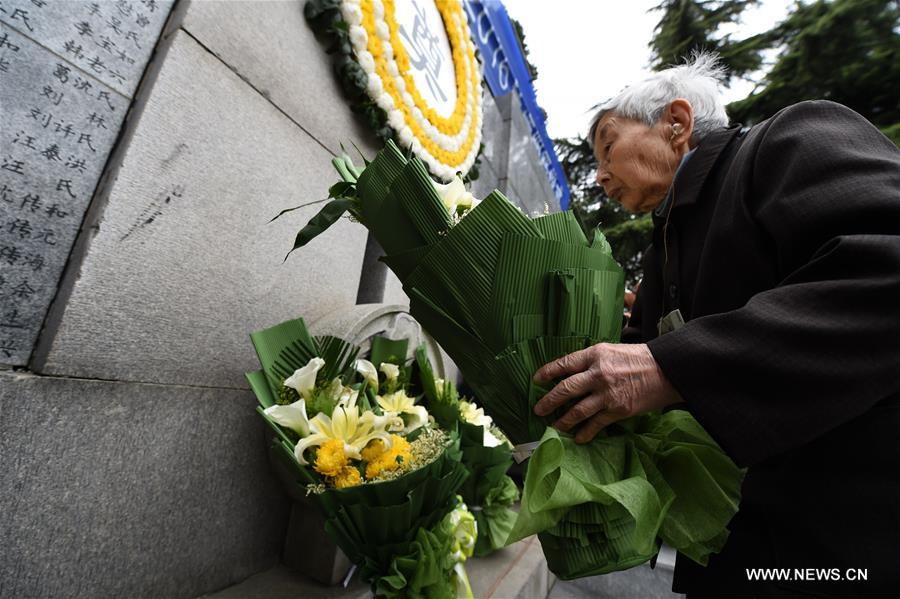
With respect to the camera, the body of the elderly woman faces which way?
to the viewer's left

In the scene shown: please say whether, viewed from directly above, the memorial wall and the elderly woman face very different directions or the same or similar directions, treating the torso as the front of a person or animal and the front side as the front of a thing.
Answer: very different directions

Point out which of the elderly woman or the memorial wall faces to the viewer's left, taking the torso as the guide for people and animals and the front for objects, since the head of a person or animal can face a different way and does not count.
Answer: the elderly woman

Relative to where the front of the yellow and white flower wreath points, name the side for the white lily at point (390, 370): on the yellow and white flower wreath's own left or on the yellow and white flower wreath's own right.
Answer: on the yellow and white flower wreath's own right

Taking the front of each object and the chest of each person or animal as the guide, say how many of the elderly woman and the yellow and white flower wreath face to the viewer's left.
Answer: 1

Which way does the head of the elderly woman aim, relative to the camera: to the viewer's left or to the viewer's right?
to the viewer's left

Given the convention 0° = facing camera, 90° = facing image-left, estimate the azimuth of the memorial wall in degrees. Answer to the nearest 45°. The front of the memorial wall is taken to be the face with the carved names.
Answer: approximately 315°

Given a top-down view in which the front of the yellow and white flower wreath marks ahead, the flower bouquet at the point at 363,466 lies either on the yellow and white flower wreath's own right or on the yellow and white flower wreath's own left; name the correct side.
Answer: on the yellow and white flower wreath's own right
